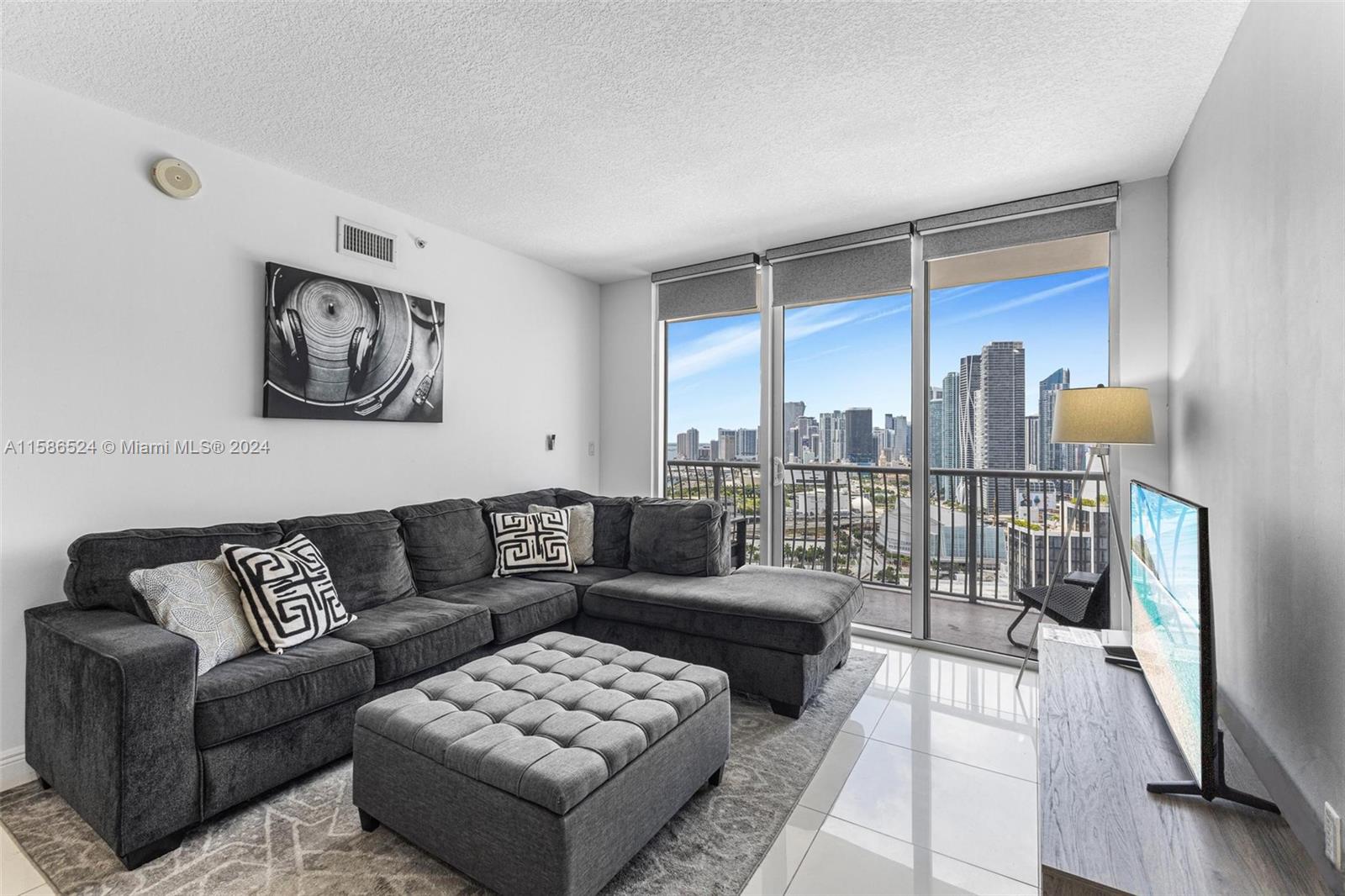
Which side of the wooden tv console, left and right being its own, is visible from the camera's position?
left

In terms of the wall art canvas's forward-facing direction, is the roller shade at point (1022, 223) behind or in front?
in front

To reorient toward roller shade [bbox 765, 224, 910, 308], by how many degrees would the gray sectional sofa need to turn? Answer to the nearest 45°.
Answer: approximately 45° to its left

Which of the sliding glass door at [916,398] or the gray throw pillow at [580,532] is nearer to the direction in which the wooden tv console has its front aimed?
the gray throw pillow

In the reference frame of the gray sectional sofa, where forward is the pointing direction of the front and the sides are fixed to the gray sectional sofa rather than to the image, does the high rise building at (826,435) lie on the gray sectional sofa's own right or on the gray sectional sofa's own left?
on the gray sectional sofa's own left

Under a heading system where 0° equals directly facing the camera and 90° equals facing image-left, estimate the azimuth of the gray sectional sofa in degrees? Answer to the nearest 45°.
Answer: approximately 315°

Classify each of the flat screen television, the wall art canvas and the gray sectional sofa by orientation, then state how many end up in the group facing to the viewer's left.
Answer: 1

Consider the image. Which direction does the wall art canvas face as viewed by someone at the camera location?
facing the viewer and to the right of the viewer

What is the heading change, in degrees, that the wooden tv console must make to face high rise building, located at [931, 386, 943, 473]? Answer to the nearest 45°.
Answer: approximately 45° to its right

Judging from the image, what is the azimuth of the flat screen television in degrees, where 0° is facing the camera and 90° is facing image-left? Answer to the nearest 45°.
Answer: approximately 90°

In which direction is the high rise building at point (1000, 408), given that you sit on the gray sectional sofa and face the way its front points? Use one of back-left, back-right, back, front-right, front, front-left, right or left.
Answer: front-left

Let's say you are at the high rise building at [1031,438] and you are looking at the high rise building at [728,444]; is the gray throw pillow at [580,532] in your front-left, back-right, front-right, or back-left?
front-left

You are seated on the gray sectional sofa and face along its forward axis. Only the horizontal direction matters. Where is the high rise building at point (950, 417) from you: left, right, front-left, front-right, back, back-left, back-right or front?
front-left

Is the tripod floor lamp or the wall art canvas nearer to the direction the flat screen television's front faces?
the wall art canvas

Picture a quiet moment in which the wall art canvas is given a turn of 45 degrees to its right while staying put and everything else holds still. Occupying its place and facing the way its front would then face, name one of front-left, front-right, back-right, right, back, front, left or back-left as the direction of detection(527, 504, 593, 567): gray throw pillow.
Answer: left
